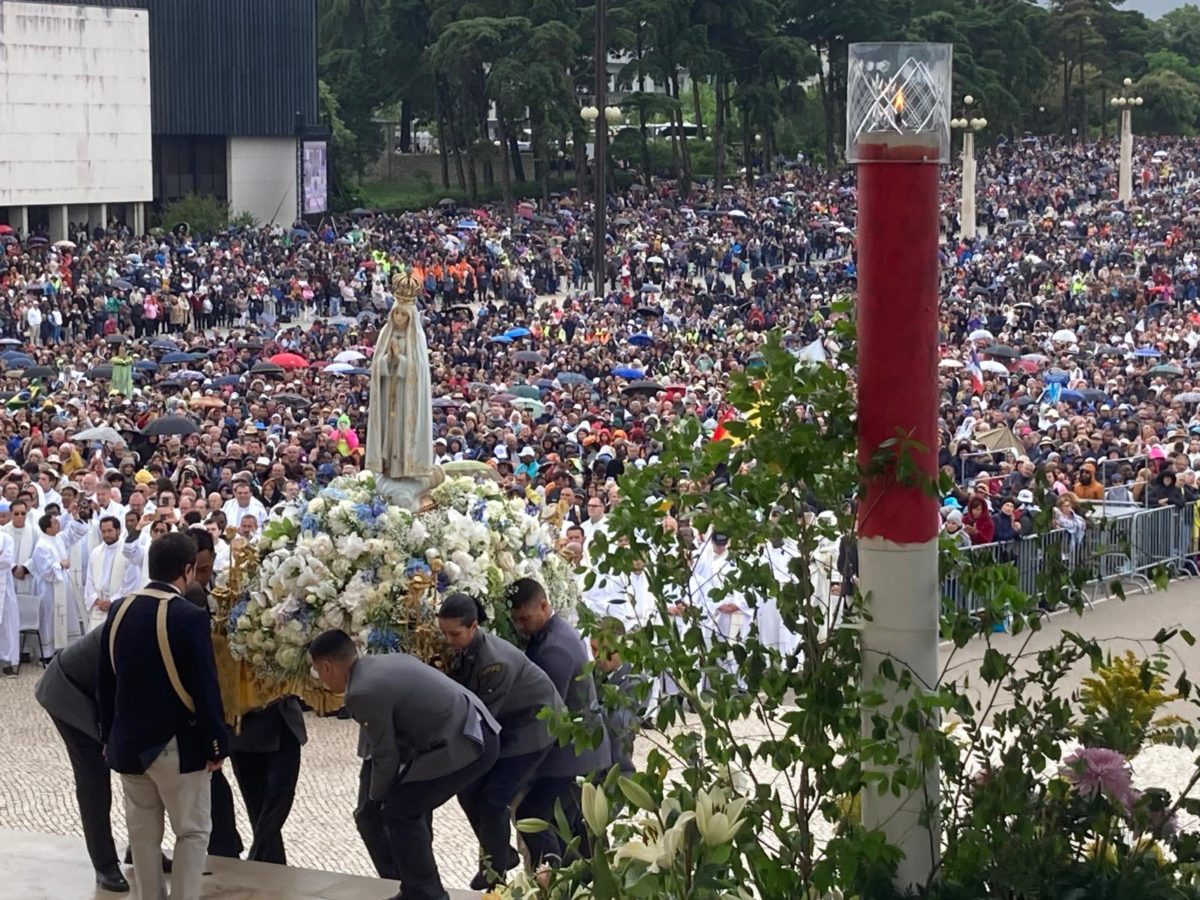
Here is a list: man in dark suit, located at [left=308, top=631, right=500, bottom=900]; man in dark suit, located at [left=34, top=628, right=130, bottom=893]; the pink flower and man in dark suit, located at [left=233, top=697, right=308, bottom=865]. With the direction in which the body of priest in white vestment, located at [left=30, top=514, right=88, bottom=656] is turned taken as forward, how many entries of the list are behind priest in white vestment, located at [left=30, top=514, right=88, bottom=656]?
0

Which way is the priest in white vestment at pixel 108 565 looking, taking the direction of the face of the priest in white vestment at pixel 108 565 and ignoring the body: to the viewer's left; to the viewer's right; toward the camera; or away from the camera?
toward the camera

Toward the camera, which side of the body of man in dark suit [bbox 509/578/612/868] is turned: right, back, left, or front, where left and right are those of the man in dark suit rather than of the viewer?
left

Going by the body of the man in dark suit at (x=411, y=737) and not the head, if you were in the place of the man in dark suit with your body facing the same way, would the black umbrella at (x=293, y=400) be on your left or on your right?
on your right

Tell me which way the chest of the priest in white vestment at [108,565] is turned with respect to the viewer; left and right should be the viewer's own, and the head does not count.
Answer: facing the viewer

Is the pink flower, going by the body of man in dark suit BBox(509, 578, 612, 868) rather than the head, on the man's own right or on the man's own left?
on the man's own left

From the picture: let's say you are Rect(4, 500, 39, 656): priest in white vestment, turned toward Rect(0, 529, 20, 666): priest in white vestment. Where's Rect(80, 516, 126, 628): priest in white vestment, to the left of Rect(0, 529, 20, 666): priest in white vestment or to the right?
left

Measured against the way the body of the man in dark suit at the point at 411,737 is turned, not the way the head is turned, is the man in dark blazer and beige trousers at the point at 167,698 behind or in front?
in front

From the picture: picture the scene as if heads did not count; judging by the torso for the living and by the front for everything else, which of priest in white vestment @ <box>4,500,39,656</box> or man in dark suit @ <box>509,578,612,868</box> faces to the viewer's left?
the man in dark suit

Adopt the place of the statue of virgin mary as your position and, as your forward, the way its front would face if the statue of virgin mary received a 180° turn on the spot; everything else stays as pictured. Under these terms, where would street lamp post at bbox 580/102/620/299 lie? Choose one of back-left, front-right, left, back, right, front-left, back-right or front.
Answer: front-left

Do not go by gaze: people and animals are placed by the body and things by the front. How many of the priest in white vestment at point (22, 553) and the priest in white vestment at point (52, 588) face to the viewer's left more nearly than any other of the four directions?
0

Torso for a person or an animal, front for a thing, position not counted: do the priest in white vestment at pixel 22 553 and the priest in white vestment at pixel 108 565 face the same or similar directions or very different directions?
same or similar directions

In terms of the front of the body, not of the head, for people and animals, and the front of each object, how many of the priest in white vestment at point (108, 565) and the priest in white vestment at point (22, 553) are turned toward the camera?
2

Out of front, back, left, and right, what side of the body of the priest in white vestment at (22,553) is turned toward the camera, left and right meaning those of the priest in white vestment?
front

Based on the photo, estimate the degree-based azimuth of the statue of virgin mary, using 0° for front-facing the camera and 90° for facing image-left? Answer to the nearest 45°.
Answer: approximately 45°

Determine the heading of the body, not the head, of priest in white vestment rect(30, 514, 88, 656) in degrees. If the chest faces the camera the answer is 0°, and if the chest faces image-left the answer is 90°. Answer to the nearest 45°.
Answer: approximately 315°

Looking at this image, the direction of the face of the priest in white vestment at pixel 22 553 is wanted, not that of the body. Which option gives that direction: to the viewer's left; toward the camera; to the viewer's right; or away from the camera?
toward the camera

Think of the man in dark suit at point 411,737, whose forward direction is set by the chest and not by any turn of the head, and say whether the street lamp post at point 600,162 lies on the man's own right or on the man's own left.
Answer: on the man's own right
